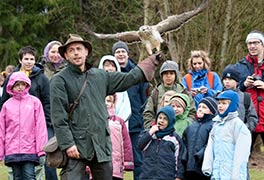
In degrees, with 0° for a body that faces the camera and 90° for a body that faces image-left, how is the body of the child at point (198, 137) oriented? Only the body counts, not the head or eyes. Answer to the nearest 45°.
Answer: approximately 45°

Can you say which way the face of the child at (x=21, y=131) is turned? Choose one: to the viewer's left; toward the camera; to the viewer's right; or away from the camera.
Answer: toward the camera

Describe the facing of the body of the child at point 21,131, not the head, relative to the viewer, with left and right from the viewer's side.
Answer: facing the viewer

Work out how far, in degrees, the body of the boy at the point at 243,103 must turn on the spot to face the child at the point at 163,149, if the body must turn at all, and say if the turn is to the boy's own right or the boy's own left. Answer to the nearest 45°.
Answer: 0° — they already face them

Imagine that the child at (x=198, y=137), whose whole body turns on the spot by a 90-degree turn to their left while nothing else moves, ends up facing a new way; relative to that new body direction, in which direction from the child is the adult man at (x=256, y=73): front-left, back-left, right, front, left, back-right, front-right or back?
left

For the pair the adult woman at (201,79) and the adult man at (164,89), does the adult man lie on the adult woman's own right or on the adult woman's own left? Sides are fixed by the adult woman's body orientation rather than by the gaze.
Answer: on the adult woman's own right

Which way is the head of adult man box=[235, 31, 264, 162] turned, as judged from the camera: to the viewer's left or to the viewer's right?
to the viewer's left

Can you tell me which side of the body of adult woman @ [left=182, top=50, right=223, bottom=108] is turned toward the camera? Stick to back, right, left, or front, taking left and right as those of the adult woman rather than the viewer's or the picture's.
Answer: front

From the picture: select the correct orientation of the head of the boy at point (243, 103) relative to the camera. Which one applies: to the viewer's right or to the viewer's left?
to the viewer's left

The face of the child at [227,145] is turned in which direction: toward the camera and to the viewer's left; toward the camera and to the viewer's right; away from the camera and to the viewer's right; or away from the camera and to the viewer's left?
toward the camera and to the viewer's left

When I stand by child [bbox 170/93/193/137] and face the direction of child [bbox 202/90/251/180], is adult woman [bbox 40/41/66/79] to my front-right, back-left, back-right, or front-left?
back-right

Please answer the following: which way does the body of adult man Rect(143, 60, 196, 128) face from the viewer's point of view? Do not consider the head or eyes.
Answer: toward the camera

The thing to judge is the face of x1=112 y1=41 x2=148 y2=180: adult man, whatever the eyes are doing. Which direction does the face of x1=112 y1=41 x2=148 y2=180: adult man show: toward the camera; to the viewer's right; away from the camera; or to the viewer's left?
toward the camera

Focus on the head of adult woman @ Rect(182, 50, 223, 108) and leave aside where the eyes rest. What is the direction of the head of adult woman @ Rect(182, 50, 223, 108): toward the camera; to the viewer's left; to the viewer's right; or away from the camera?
toward the camera
